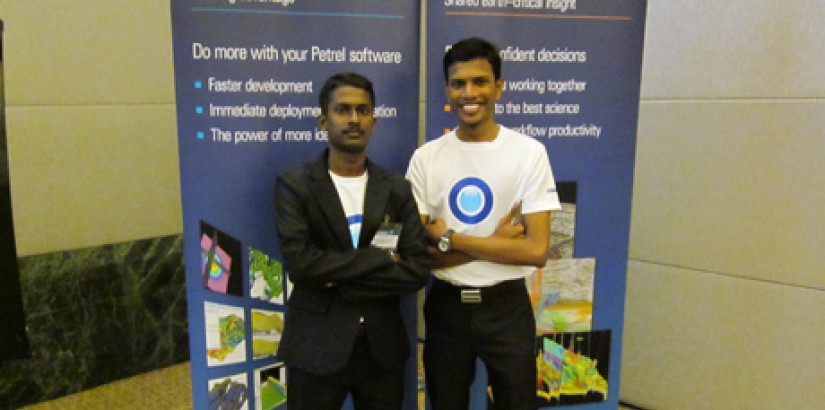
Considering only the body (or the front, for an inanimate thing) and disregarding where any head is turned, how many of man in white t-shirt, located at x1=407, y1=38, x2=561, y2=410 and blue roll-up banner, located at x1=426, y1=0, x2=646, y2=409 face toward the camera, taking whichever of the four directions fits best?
2

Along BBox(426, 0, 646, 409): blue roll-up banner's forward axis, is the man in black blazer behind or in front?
in front

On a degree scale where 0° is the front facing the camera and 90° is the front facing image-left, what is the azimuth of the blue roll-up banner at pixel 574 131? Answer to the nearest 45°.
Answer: approximately 0°

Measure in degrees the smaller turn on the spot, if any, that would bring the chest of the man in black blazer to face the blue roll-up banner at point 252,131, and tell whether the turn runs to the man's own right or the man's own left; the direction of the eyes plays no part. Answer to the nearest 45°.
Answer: approximately 135° to the man's own right

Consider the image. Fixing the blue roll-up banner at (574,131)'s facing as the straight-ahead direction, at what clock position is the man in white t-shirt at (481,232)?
The man in white t-shirt is roughly at 1 o'clock from the blue roll-up banner.

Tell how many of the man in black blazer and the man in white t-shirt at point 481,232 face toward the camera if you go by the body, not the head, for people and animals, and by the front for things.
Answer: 2

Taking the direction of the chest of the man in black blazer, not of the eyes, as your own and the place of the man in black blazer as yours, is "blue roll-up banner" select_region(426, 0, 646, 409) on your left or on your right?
on your left

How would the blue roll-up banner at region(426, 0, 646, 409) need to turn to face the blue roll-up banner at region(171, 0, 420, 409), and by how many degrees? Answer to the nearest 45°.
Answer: approximately 45° to its right
